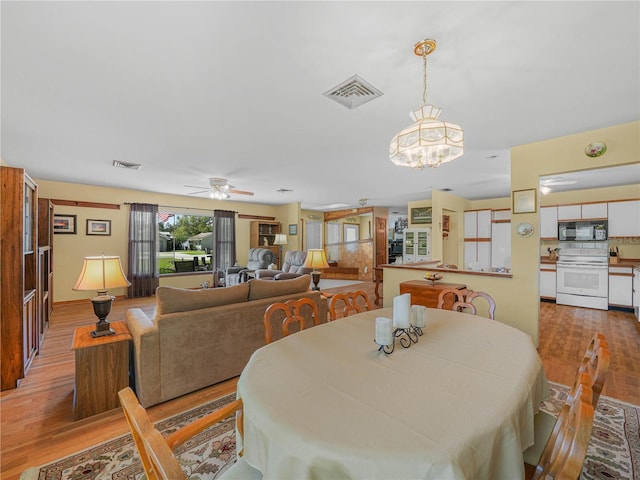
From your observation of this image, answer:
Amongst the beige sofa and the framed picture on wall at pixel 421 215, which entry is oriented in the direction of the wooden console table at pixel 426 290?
the framed picture on wall

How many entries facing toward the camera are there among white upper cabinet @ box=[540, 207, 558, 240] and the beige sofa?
1

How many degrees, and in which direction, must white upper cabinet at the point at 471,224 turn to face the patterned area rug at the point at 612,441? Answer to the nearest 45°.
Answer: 0° — it already faces it

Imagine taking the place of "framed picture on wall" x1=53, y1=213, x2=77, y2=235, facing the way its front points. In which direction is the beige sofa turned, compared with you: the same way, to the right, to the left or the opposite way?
the opposite way

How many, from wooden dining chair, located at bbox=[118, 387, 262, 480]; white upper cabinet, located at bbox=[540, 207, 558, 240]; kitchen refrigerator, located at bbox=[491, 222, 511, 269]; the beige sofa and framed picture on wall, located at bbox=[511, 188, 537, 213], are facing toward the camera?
3

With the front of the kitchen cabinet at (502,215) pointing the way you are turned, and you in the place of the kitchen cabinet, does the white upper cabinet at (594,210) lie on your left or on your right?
on your left
